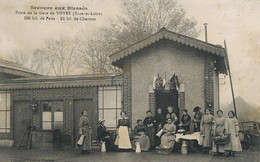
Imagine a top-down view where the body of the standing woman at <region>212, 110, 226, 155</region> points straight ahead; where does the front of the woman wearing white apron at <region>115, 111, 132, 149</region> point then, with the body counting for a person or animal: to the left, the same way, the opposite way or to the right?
the same way

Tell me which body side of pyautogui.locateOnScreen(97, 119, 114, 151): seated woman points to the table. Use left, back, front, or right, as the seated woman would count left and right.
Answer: front

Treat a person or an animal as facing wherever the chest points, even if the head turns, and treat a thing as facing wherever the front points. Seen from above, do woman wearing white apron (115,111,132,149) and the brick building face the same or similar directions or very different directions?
same or similar directions

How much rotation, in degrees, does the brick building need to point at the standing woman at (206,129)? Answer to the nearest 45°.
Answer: approximately 45° to its left

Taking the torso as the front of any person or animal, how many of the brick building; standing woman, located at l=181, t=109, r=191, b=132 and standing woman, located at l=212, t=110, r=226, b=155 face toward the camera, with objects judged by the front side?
3

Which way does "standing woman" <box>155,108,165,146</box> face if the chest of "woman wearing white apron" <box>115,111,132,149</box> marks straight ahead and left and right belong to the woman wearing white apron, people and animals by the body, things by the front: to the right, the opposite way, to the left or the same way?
the same way

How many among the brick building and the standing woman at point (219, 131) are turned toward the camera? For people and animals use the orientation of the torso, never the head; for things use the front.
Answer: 2

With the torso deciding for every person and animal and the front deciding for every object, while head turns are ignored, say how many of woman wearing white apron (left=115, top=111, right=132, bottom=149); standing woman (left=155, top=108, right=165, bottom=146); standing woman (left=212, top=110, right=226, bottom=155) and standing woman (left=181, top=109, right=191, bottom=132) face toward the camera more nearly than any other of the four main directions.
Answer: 4

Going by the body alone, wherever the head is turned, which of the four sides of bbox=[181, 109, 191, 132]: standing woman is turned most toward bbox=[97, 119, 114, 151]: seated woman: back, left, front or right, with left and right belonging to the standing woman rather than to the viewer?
right

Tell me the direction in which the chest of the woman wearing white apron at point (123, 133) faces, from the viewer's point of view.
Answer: toward the camera

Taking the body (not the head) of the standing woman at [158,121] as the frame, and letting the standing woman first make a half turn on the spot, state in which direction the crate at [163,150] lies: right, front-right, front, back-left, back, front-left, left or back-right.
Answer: back

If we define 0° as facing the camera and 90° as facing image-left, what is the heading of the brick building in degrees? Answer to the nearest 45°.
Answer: approximately 0°

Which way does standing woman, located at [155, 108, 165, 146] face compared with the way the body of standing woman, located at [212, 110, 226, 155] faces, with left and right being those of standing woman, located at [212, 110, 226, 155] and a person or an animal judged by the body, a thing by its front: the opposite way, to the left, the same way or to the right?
the same way

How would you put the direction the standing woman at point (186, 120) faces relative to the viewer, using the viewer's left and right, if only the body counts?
facing the viewer

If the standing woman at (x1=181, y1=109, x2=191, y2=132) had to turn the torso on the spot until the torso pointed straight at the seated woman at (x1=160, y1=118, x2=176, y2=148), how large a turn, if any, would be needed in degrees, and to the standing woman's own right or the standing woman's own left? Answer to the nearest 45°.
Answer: approximately 45° to the standing woman's own right

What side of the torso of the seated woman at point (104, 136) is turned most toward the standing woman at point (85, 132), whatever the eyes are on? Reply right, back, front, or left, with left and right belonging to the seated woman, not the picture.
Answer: back

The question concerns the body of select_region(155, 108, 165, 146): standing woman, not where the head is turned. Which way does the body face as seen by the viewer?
toward the camera

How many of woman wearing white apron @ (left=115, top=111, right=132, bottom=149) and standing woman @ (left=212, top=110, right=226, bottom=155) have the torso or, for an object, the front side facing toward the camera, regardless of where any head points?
2

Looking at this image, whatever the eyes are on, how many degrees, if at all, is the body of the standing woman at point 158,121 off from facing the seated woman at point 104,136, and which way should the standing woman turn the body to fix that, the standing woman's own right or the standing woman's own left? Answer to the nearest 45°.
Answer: approximately 90° to the standing woman's own right

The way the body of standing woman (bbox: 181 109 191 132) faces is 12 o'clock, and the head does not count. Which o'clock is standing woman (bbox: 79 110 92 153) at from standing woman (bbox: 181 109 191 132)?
standing woman (bbox: 79 110 92 153) is roughly at 3 o'clock from standing woman (bbox: 181 109 191 132).

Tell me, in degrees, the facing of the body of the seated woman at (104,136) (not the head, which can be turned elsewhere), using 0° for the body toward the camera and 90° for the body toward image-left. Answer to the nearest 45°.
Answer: approximately 315°

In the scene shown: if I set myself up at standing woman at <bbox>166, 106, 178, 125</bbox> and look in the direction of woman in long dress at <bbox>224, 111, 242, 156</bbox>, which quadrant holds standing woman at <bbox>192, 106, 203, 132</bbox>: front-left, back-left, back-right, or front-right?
front-left
